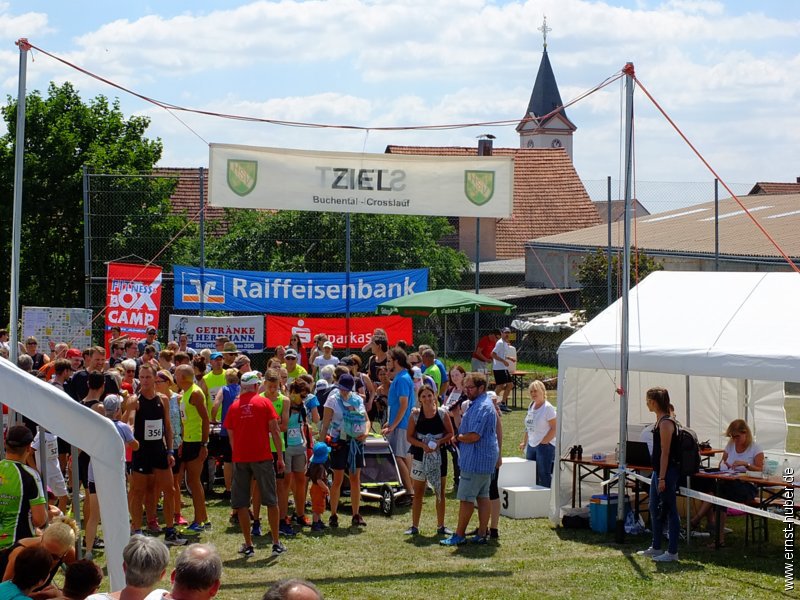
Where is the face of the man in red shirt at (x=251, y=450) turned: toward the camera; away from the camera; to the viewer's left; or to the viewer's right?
away from the camera

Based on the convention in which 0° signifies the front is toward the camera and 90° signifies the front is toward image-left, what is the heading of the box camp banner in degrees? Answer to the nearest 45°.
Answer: approximately 0°

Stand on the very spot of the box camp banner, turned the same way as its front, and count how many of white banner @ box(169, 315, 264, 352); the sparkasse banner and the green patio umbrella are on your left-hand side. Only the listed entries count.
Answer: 3

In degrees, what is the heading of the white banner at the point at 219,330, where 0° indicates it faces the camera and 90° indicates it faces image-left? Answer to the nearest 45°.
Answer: approximately 0°

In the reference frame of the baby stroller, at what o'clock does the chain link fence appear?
The chain link fence is roughly at 7 o'clock from the baby stroller.

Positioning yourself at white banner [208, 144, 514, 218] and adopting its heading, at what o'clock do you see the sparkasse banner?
The sparkasse banner is roughly at 6 o'clock from the white banner.

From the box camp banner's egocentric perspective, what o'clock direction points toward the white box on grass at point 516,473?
The white box on grass is roughly at 11 o'clock from the box camp banner.

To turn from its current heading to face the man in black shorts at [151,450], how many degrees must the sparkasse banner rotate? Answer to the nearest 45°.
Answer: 0° — it already faces them

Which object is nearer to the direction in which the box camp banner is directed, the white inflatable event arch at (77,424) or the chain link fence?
the white inflatable event arch

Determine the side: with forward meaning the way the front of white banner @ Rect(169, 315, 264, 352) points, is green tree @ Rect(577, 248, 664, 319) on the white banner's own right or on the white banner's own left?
on the white banner's own left

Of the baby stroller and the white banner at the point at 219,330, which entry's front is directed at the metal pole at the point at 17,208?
the white banner
